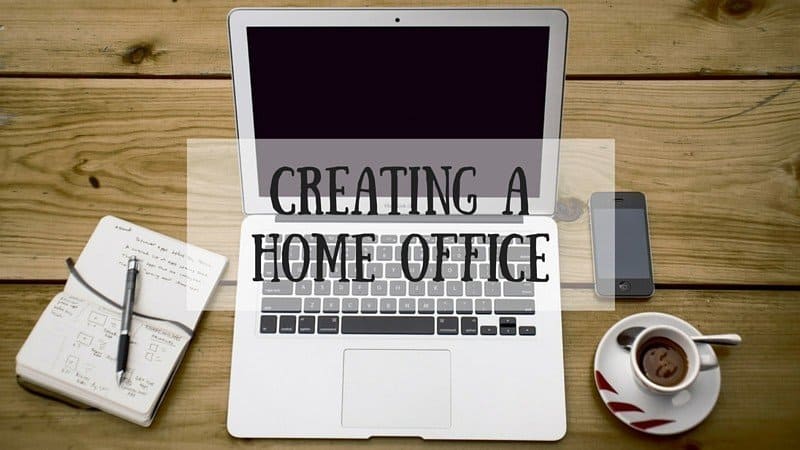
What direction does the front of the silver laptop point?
toward the camera
